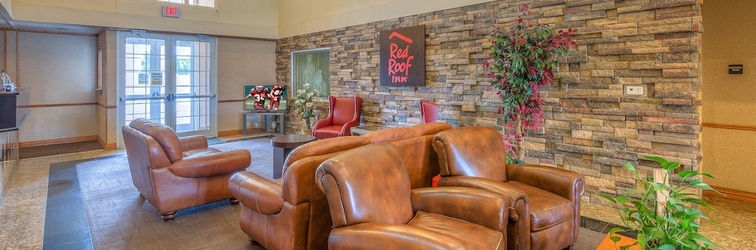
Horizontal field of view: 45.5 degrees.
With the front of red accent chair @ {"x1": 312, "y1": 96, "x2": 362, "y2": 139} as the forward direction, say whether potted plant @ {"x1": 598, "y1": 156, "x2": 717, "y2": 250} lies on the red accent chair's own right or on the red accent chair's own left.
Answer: on the red accent chair's own left

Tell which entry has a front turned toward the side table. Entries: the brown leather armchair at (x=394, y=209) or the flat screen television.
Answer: the flat screen television

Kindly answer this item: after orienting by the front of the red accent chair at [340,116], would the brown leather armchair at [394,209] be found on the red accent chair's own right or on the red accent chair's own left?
on the red accent chair's own left

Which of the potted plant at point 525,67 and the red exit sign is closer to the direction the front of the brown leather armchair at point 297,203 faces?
the red exit sign

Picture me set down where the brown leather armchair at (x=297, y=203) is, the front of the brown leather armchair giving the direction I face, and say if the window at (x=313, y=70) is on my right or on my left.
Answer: on my right

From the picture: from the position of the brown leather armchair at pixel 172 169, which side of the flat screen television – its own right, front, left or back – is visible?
front

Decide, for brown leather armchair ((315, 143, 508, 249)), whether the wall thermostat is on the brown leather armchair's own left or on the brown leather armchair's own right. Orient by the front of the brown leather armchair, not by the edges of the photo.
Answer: on the brown leather armchair's own left

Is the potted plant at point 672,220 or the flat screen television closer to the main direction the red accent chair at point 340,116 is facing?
the potted plant
